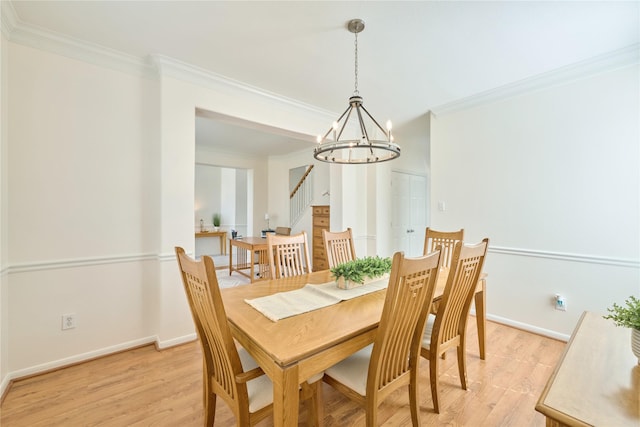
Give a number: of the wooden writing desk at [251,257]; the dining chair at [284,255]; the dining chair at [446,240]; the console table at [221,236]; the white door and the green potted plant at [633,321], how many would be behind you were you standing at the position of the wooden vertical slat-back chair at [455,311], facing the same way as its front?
1

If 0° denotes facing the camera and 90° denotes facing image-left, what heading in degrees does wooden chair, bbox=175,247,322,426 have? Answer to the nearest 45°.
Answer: approximately 225°

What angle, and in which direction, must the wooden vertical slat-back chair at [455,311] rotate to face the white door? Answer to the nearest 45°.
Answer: approximately 45° to its right

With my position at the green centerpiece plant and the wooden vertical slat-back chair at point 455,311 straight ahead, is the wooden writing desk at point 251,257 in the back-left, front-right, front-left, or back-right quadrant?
back-left

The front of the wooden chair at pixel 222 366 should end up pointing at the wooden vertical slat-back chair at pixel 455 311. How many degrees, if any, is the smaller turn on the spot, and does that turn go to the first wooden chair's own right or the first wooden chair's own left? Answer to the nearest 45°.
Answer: approximately 45° to the first wooden chair's own right

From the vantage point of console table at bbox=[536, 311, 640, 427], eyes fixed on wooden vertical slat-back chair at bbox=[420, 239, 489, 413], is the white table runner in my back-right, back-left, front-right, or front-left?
front-left

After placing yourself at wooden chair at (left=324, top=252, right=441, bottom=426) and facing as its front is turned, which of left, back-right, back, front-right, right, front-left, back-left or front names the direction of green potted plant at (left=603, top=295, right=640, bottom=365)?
back-right

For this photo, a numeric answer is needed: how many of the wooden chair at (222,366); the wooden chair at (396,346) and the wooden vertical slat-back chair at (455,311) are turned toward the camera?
0

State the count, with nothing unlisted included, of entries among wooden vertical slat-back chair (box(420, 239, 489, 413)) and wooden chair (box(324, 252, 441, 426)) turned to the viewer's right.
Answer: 0

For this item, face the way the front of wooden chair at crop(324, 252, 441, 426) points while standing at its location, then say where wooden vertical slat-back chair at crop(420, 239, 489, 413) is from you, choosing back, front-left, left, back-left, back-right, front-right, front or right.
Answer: right

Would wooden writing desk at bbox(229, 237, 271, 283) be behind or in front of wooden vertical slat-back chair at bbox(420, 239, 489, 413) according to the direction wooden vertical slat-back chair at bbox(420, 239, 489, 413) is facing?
in front

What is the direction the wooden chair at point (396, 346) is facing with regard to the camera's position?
facing away from the viewer and to the left of the viewer

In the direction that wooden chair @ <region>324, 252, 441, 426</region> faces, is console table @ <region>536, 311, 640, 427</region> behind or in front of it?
behind

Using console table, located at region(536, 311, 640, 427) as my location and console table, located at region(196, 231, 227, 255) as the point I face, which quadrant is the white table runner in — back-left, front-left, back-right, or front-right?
front-left

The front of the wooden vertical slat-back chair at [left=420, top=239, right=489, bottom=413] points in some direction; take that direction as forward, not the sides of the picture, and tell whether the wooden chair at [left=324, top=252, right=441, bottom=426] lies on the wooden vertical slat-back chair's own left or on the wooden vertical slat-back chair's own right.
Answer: on the wooden vertical slat-back chair's own left

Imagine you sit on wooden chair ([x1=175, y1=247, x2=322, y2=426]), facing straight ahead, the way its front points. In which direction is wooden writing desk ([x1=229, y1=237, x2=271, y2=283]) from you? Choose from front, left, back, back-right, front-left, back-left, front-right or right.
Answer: front-left

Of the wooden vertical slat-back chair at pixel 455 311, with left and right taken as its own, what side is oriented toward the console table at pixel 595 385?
back

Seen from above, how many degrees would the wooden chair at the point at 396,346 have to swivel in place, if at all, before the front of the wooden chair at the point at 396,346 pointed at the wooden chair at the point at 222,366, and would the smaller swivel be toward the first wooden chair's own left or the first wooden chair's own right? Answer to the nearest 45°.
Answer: approximately 45° to the first wooden chair's own left

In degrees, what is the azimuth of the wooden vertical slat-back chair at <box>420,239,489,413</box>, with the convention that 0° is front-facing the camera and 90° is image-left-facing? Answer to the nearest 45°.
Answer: approximately 135°
